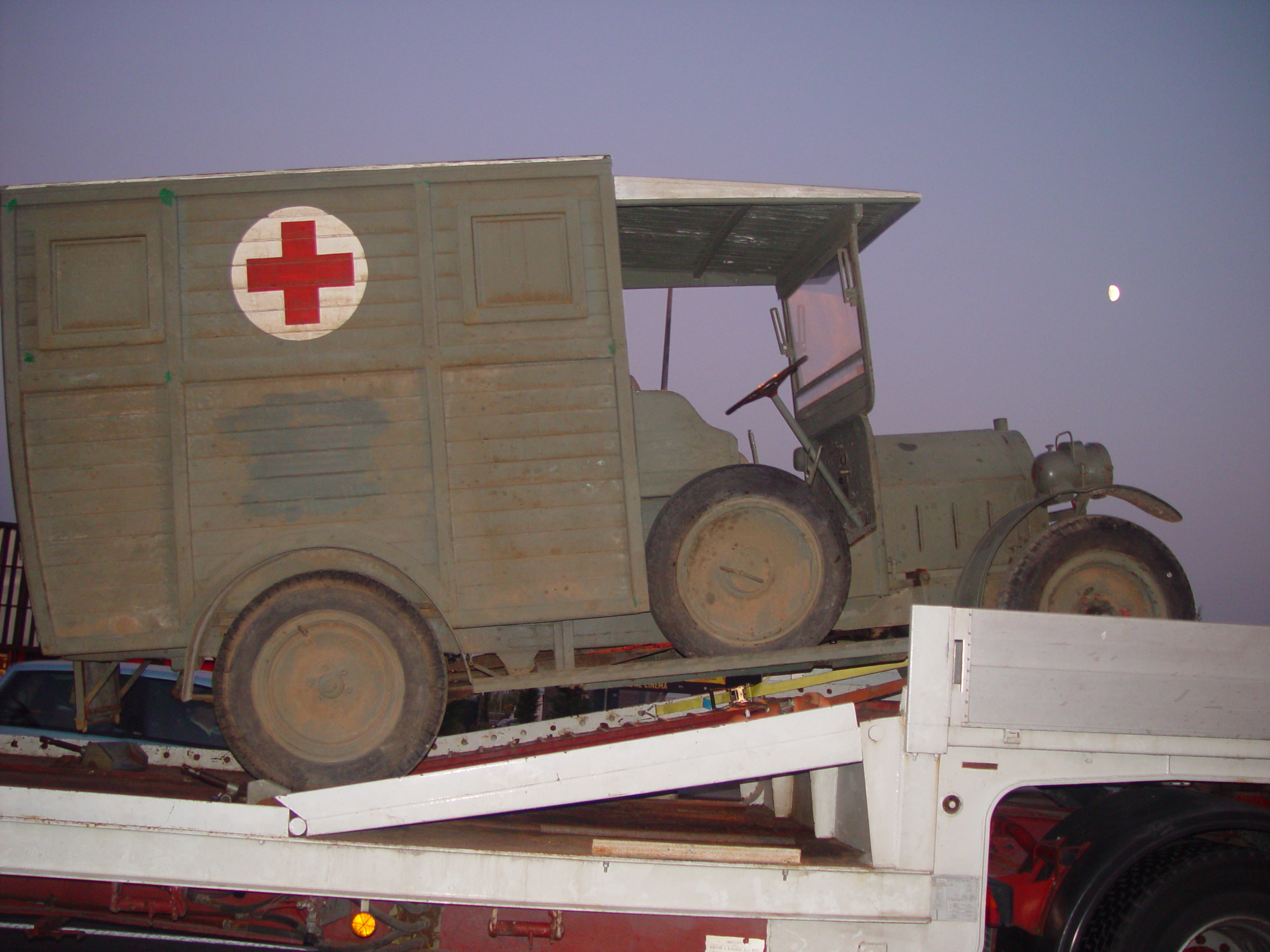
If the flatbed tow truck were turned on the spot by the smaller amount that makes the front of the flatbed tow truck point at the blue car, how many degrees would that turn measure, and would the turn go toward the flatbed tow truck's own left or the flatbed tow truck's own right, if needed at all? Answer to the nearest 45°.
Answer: approximately 135° to the flatbed tow truck's own left

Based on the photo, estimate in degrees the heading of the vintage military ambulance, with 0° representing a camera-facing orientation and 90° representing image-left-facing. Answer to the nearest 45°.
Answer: approximately 270°

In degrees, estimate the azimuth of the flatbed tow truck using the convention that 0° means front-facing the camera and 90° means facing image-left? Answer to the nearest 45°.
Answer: approximately 270°
